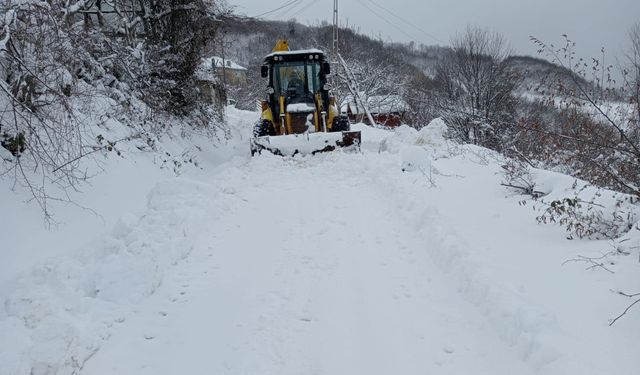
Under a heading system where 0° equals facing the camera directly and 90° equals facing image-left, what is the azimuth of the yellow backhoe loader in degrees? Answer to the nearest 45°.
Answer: approximately 0°

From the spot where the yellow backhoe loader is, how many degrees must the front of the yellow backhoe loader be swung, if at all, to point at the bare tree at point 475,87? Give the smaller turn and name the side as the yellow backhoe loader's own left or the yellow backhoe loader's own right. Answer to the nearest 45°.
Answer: approximately 135° to the yellow backhoe loader's own left

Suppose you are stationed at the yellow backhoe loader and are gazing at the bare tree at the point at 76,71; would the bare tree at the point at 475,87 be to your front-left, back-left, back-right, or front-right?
back-left

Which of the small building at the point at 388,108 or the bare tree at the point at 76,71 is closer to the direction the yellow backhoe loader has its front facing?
the bare tree

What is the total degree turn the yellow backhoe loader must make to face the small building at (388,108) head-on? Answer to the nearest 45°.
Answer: approximately 180°

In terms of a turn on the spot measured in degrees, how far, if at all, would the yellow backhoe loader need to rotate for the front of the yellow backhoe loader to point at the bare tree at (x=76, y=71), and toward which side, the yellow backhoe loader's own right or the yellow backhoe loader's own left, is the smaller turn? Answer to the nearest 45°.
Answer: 0° — it already faces it
